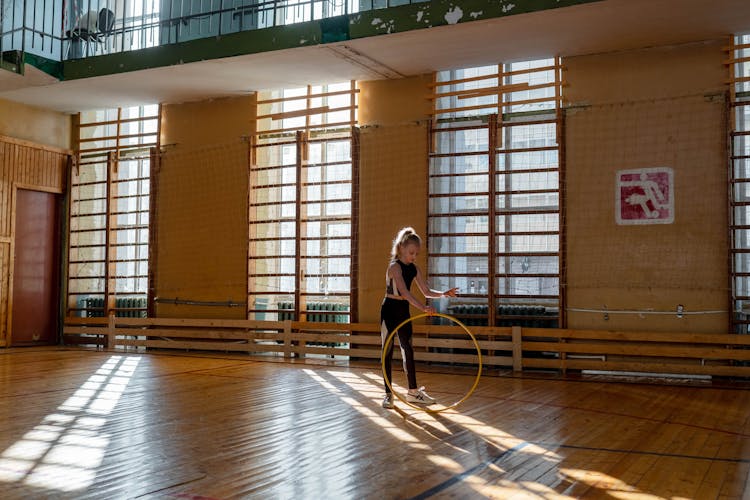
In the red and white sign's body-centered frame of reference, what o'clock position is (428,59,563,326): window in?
The window is roughly at 3 o'clock from the red and white sign.

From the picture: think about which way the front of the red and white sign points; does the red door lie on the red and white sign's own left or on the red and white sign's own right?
on the red and white sign's own right

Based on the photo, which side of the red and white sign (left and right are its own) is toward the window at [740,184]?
left

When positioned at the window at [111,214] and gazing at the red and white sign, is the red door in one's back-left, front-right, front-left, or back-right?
back-right

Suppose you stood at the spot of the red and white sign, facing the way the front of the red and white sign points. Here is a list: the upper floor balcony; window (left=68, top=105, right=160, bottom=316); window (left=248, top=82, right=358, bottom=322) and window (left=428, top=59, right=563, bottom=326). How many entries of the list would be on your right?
4

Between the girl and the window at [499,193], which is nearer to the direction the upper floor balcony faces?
the girl

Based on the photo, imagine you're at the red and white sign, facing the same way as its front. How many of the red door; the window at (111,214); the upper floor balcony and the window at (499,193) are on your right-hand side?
4

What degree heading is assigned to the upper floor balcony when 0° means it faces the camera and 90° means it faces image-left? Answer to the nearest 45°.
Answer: approximately 45°

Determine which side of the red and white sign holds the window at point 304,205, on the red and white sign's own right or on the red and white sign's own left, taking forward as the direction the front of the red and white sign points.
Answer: on the red and white sign's own right

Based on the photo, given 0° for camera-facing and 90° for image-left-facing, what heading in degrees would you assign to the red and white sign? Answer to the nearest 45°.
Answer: approximately 0°

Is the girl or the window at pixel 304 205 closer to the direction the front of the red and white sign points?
the girl
